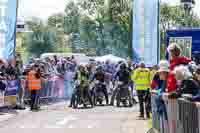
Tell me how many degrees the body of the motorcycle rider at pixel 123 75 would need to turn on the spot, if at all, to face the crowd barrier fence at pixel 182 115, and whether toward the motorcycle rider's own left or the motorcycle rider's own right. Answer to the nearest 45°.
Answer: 0° — they already face it

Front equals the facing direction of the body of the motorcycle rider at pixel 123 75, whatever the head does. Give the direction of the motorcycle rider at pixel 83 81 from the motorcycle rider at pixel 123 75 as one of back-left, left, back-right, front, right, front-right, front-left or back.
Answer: right

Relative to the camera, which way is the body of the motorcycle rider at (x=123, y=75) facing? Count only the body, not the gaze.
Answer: toward the camera

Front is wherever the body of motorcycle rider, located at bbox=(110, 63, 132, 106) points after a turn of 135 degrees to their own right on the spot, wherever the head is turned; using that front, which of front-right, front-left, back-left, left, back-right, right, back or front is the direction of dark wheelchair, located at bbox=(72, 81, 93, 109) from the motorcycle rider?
front-left

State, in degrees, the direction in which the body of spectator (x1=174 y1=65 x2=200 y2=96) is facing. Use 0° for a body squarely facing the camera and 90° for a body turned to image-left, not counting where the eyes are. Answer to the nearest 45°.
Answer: approximately 90°

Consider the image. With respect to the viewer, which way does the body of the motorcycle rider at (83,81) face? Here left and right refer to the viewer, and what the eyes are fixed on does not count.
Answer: facing the viewer

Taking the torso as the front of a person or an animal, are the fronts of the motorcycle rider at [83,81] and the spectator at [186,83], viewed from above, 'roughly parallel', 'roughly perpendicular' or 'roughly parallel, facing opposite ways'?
roughly perpendicular

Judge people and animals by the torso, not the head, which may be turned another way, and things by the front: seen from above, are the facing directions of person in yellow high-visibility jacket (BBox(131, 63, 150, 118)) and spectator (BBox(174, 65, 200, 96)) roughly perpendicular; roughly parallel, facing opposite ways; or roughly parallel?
roughly perpendicular

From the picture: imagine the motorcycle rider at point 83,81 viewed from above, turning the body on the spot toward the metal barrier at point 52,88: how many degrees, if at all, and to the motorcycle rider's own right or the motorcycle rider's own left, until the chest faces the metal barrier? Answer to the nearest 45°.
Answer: approximately 135° to the motorcycle rider's own right

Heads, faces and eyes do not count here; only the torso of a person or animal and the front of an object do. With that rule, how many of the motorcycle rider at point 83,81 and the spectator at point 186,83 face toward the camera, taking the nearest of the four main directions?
1
